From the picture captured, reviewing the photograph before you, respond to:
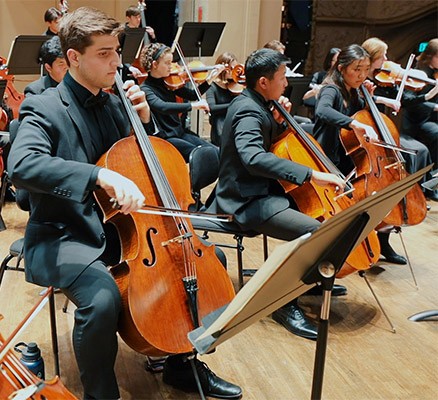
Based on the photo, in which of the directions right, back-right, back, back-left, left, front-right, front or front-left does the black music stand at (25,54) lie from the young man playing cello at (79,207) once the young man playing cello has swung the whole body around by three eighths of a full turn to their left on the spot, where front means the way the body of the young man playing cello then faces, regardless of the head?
front

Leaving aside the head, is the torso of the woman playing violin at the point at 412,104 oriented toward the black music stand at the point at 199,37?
no

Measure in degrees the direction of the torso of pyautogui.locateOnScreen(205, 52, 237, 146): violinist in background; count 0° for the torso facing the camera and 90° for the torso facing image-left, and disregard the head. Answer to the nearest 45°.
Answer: approximately 315°

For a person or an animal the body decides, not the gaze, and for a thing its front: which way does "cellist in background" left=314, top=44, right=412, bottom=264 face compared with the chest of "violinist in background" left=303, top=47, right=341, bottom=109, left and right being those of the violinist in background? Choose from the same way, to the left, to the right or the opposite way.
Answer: the same way

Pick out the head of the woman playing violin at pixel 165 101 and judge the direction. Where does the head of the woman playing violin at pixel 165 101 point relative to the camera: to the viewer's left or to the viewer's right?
to the viewer's right

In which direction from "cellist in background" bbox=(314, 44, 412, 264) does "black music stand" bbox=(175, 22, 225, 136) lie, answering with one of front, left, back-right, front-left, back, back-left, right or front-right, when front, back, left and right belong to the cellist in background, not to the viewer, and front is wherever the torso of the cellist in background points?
back

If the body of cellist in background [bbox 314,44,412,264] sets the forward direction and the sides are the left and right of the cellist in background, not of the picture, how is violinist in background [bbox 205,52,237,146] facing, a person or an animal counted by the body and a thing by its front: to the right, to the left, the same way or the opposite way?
the same way

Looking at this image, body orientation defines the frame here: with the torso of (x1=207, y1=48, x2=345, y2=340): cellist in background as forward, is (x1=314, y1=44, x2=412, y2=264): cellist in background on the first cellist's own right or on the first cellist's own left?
on the first cellist's own left

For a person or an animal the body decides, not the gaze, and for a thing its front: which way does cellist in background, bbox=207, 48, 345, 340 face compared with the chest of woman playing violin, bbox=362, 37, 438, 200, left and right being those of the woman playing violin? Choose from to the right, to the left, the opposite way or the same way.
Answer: the same way

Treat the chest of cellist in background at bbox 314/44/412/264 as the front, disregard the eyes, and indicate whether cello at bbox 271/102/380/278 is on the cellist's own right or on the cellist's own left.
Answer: on the cellist's own right

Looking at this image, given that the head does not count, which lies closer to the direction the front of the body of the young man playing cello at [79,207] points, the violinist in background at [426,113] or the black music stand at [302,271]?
the black music stand

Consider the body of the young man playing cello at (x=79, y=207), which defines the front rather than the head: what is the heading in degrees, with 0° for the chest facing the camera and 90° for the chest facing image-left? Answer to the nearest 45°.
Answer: approximately 315°

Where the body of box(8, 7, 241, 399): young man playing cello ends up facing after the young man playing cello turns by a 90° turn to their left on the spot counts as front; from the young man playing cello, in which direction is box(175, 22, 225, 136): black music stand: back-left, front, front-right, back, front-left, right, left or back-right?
front-left

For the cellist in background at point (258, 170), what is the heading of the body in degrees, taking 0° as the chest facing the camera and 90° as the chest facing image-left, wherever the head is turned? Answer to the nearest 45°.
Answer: approximately 270°

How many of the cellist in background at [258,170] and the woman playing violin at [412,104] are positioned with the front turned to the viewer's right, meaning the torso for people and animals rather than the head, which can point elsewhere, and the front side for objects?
2

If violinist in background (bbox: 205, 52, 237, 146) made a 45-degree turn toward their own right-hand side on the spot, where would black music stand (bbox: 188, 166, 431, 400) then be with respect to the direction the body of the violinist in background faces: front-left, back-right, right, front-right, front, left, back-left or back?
front
